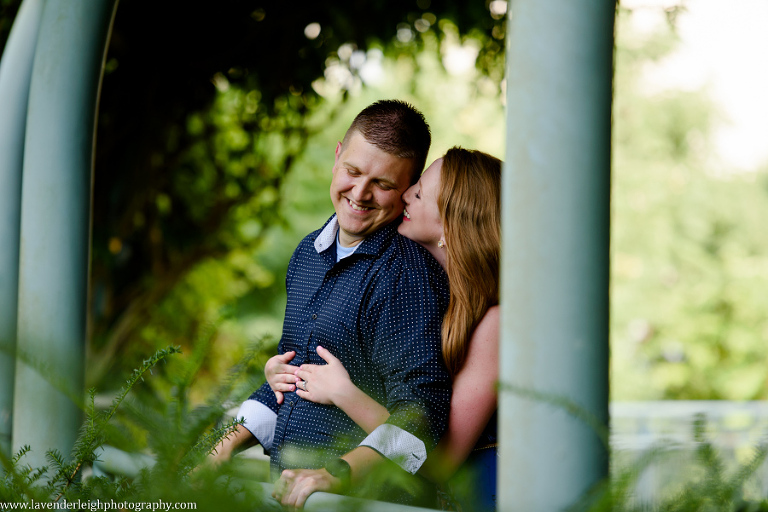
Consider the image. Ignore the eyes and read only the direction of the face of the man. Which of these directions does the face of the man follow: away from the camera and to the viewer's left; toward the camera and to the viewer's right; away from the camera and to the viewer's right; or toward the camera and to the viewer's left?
toward the camera and to the viewer's left

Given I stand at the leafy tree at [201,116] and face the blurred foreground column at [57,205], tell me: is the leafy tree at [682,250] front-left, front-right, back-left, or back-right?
back-left

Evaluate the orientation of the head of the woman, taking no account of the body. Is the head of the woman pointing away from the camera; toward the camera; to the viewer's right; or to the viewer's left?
to the viewer's left

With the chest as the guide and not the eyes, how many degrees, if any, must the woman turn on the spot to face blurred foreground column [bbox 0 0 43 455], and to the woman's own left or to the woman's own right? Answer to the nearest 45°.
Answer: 0° — they already face it

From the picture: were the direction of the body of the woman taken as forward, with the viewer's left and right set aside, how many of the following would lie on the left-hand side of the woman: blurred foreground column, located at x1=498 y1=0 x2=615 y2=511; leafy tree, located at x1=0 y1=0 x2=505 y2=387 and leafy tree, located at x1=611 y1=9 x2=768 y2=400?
1

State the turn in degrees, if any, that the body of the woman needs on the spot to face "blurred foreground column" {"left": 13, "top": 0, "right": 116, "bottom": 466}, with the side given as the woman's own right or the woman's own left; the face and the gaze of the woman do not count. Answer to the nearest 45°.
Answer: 0° — they already face it

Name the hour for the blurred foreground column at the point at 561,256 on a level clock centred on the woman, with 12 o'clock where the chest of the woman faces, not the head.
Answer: The blurred foreground column is roughly at 9 o'clock from the woman.

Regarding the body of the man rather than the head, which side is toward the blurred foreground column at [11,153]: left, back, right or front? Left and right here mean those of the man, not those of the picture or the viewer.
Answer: right

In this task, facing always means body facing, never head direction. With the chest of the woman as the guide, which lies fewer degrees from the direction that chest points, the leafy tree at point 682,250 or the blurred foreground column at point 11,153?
the blurred foreground column

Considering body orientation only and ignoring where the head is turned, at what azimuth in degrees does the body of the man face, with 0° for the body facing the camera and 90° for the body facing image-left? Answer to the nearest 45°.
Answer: approximately 45°

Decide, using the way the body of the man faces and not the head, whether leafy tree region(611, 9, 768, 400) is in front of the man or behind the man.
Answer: behind

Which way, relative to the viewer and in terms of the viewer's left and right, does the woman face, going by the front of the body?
facing to the left of the viewer
